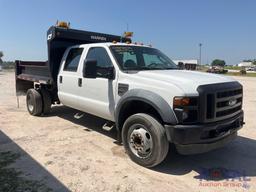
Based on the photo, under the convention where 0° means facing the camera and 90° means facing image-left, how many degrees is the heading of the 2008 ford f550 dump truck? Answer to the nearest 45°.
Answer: approximately 315°
